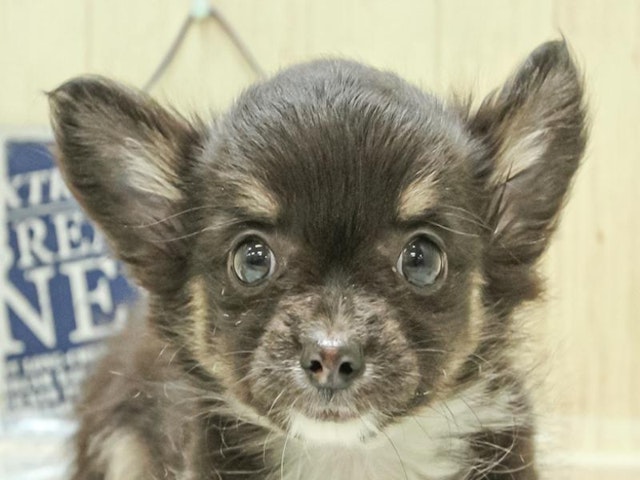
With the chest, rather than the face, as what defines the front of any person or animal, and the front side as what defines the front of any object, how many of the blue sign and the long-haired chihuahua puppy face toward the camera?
2

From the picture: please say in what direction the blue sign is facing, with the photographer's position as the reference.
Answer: facing the viewer

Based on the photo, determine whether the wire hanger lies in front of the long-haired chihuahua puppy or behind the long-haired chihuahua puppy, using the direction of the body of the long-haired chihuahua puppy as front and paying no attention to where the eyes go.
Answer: behind

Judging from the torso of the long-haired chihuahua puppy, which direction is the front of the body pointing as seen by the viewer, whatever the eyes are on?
toward the camera

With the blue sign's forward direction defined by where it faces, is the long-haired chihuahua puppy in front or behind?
in front
